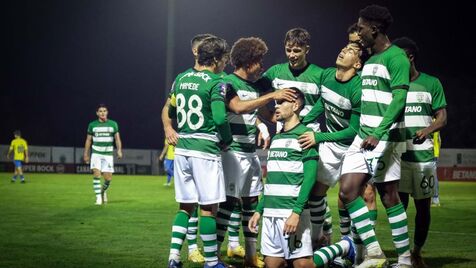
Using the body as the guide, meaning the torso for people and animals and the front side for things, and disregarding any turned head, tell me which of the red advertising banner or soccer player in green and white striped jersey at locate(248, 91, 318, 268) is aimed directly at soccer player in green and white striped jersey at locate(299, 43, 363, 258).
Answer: the red advertising banner

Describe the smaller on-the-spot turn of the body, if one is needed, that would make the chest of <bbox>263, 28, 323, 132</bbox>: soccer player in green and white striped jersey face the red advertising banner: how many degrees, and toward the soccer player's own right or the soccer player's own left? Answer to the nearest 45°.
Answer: approximately 180°

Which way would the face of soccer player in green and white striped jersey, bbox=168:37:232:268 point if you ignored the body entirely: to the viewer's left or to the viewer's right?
to the viewer's right

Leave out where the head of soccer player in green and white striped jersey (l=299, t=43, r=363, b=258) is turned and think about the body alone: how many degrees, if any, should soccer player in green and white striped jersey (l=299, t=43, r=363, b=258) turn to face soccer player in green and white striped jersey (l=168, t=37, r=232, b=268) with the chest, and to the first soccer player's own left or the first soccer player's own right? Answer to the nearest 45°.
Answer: approximately 45° to the first soccer player's own right

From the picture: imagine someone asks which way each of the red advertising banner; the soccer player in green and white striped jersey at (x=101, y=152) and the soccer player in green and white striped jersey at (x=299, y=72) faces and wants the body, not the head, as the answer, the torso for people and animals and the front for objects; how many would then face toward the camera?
3

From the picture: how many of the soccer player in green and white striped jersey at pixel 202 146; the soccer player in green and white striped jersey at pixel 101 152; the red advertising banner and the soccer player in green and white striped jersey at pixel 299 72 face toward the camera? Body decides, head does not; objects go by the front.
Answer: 3

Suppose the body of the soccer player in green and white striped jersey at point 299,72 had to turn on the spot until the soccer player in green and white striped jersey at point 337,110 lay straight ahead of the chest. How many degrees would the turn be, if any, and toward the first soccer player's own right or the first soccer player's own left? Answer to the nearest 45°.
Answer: approximately 90° to the first soccer player's own left

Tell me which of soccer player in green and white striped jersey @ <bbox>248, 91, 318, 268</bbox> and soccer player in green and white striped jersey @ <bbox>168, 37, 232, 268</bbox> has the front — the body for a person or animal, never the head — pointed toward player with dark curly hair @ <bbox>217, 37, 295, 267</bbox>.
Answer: soccer player in green and white striped jersey @ <bbox>168, 37, 232, 268</bbox>

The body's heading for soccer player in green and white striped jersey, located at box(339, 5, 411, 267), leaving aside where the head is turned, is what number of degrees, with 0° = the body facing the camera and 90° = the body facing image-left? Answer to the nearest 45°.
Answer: approximately 45°

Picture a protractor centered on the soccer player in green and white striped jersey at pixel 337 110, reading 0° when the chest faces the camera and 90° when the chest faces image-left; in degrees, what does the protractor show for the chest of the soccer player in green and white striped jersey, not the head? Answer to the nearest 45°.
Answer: approximately 45°

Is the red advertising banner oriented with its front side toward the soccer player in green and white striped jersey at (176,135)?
yes

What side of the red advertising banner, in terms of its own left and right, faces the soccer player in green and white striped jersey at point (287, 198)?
front
